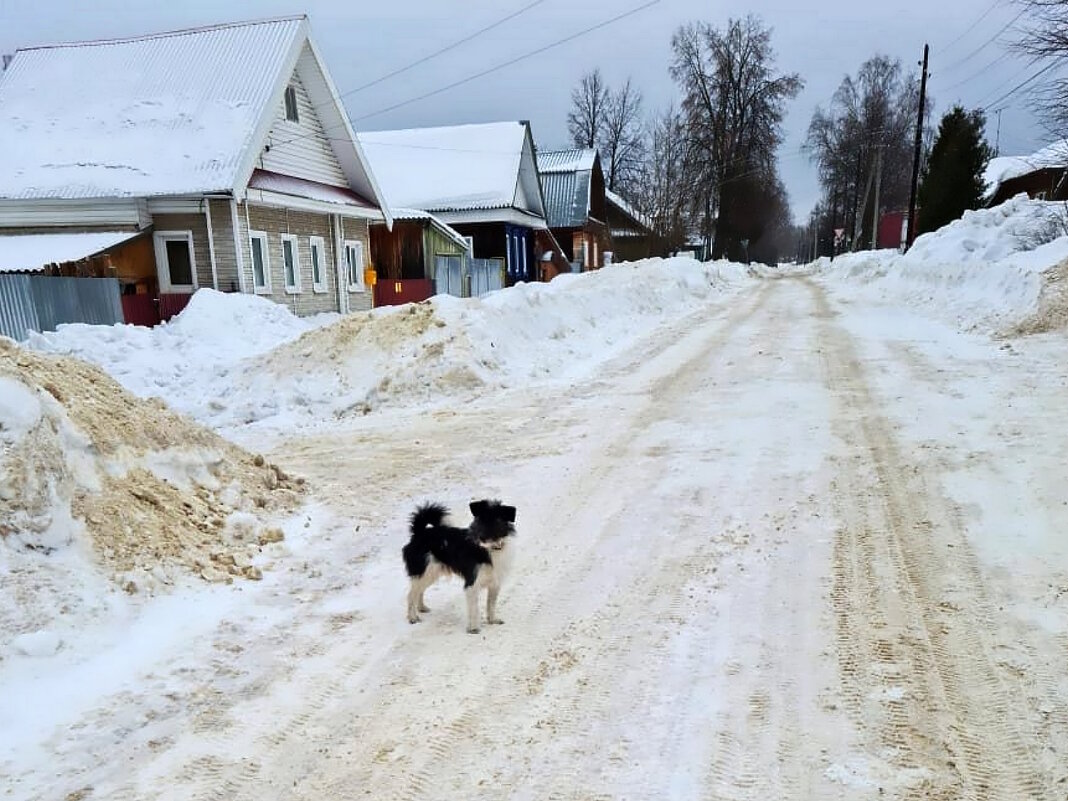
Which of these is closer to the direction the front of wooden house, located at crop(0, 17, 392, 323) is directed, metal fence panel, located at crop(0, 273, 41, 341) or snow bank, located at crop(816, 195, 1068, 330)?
the snow bank

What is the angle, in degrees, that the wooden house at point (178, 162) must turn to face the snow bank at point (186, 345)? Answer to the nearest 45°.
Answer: approximately 45° to its right

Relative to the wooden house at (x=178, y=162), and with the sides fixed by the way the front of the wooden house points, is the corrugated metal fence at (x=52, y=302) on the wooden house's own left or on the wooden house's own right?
on the wooden house's own right

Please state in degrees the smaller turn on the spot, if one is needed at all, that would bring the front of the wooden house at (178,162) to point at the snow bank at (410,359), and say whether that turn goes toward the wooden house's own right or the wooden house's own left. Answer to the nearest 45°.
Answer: approximately 45° to the wooden house's own right

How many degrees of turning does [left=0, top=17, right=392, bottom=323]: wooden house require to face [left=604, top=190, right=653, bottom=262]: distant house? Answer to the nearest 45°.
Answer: approximately 90° to its left

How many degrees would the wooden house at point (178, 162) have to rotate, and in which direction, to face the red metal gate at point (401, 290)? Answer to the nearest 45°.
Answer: approximately 90° to its left

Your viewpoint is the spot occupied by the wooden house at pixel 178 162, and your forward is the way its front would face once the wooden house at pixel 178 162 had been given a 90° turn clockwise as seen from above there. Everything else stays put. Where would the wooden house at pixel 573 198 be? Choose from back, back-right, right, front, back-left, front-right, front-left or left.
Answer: back

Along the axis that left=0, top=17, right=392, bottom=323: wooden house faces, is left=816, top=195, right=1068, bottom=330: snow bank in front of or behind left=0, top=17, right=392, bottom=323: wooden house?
in front

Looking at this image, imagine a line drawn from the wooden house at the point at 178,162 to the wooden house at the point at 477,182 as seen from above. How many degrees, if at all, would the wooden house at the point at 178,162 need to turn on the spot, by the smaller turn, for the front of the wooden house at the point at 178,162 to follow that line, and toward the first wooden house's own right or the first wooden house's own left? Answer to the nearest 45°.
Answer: approximately 90° to the first wooden house's own left

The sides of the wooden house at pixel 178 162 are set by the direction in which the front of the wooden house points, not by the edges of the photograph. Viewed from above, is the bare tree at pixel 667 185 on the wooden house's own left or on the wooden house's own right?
on the wooden house's own left

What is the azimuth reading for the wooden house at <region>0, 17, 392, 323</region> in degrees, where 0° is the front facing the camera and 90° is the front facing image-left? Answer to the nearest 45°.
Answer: approximately 315°

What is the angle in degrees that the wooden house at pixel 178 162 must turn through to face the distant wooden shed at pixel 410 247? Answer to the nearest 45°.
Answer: approximately 90° to its left

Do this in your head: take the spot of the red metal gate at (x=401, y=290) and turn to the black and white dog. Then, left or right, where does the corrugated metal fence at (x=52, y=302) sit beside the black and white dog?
right

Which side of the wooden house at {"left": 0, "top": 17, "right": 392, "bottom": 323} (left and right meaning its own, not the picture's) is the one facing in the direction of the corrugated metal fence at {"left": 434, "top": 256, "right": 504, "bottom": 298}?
left

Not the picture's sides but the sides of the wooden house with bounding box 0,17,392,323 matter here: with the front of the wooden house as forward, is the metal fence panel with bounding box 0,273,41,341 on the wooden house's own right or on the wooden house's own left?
on the wooden house's own right
